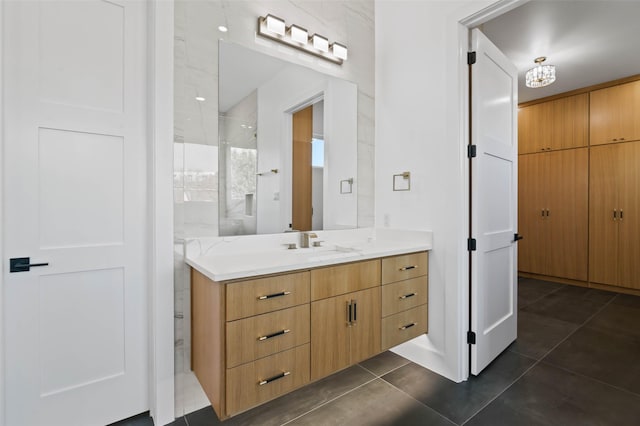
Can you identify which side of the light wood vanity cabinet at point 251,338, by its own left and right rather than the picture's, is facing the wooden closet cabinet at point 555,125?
left

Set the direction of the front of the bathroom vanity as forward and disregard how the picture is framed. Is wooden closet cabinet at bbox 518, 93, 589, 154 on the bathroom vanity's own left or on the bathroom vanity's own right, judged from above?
on the bathroom vanity's own left

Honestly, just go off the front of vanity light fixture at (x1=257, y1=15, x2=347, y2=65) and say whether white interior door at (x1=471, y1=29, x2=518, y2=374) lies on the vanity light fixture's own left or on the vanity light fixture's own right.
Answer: on the vanity light fixture's own left
